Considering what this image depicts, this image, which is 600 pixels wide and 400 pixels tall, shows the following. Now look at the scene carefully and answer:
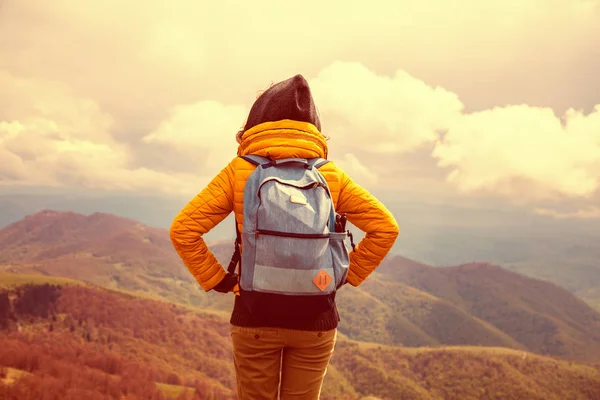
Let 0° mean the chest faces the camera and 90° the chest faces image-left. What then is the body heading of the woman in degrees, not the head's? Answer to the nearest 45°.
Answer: approximately 180°

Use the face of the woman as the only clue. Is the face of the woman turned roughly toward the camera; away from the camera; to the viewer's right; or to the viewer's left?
away from the camera
